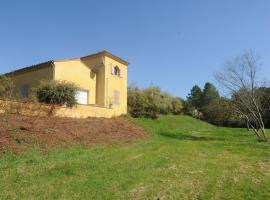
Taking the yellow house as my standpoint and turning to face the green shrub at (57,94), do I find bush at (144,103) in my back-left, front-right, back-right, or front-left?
back-left
